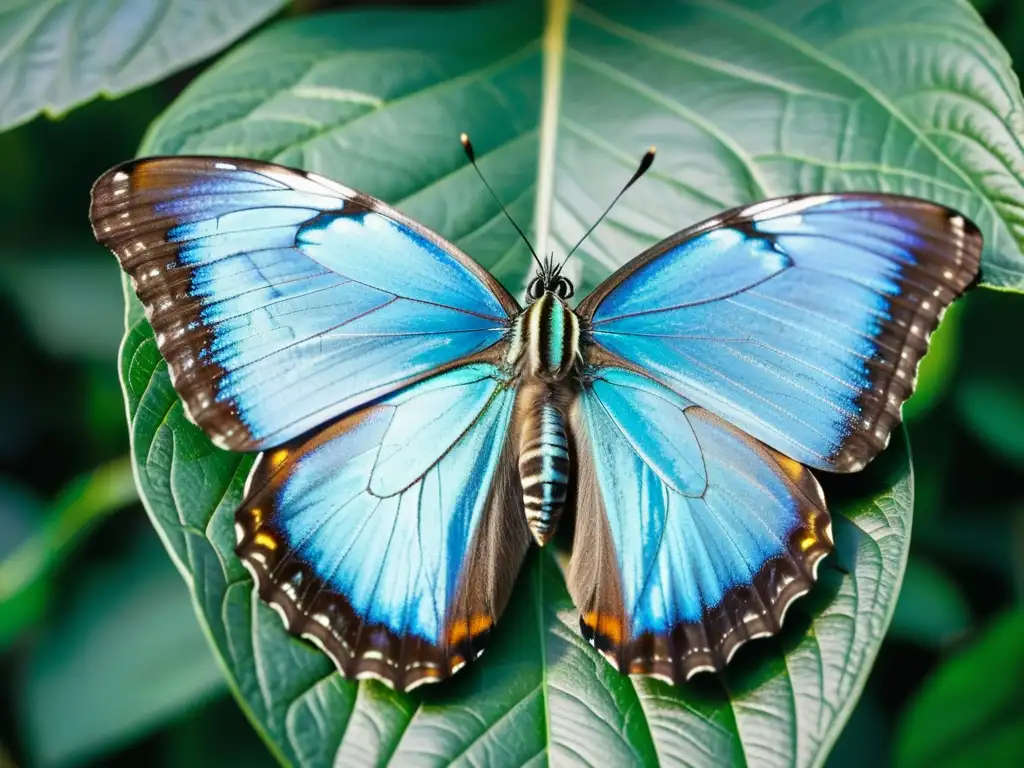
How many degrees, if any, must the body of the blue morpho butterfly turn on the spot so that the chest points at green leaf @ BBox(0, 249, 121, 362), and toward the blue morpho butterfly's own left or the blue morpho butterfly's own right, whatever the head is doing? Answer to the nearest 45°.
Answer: approximately 45° to the blue morpho butterfly's own left

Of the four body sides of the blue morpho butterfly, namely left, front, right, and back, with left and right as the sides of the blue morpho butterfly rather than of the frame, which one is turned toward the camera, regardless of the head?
back

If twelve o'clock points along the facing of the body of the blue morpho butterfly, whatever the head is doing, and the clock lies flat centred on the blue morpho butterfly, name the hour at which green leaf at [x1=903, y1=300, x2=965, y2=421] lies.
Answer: The green leaf is roughly at 2 o'clock from the blue morpho butterfly.

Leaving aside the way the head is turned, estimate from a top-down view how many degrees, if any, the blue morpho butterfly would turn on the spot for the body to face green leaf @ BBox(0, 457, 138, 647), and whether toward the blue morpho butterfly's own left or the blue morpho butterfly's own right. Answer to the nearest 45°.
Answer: approximately 45° to the blue morpho butterfly's own left

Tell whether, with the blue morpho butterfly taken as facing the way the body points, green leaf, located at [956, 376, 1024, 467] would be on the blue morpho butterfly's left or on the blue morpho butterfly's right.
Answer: on the blue morpho butterfly's right

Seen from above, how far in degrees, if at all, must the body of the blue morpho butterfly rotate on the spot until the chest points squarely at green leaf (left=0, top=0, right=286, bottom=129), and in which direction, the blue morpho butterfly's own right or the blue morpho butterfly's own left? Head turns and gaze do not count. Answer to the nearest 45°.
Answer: approximately 45° to the blue morpho butterfly's own left

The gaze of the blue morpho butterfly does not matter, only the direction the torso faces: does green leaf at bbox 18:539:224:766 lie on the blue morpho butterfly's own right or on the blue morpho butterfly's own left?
on the blue morpho butterfly's own left
